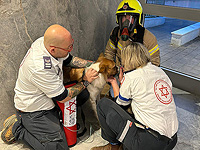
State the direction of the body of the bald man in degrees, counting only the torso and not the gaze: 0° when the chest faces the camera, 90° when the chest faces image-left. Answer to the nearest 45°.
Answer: approximately 270°

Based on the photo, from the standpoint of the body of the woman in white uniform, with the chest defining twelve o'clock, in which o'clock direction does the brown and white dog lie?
The brown and white dog is roughly at 12 o'clock from the woman in white uniform.

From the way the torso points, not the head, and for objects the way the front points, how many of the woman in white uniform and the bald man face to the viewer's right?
1

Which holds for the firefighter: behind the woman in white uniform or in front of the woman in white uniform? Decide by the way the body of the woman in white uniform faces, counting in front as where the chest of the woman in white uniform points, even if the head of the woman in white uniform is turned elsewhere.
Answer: in front

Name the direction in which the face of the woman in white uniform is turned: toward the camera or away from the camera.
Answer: away from the camera

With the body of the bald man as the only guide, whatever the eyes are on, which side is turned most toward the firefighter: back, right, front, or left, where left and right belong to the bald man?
front

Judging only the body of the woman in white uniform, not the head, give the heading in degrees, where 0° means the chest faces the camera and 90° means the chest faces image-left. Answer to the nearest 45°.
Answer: approximately 135°
